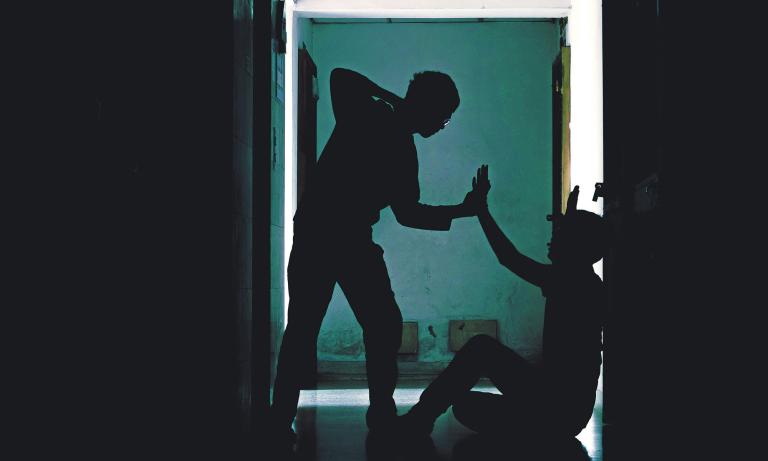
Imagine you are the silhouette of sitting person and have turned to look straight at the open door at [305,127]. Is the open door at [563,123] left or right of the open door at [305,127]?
right

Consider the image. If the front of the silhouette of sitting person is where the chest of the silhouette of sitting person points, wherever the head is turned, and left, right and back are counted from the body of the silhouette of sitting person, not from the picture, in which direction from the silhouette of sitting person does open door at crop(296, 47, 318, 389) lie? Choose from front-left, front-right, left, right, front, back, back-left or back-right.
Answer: front-right

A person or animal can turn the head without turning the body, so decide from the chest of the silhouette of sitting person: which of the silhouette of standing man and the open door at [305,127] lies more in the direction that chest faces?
the silhouette of standing man

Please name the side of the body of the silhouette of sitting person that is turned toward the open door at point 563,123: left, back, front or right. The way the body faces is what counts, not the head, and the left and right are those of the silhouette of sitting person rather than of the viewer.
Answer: right

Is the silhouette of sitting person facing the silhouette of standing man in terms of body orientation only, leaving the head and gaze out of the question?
yes

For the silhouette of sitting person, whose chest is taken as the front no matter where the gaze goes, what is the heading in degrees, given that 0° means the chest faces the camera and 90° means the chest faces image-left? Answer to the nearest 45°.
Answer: approximately 90°
